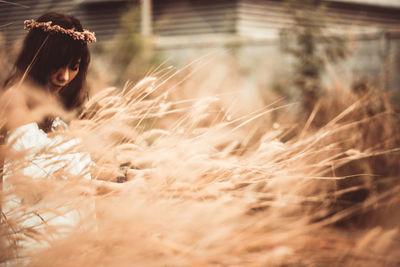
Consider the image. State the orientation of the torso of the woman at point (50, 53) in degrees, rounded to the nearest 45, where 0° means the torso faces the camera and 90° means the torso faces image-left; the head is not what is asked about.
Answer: approximately 315°
